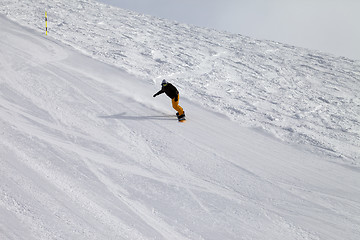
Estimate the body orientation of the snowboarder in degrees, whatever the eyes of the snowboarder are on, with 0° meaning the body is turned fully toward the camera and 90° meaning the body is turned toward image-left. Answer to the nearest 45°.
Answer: approximately 45°
